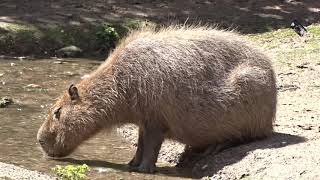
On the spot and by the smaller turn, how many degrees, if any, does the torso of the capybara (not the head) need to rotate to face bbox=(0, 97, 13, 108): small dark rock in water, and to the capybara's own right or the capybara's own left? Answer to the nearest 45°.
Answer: approximately 45° to the capybara's own right

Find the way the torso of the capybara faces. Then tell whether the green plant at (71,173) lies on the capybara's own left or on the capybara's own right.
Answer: on the capybara's own left

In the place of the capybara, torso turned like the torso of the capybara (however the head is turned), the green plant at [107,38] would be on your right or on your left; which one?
on your right

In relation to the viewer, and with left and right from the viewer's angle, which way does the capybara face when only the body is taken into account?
facing to the left of the viewer

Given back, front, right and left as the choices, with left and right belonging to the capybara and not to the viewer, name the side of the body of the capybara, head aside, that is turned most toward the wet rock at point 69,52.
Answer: right
